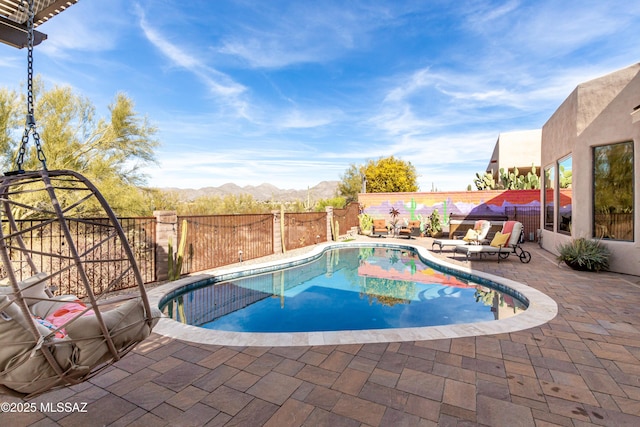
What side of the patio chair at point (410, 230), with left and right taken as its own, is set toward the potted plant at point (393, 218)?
right

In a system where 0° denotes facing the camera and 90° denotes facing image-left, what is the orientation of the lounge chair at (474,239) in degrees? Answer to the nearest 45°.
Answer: approximately 90°

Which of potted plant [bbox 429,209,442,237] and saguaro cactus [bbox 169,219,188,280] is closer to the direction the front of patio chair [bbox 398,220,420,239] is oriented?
the saguaro cactus

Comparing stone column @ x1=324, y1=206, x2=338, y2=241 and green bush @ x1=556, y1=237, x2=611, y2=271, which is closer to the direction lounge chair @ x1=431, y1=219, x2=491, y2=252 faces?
the stone column

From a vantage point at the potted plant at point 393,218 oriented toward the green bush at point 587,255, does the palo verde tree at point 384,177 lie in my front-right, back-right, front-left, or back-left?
back-left

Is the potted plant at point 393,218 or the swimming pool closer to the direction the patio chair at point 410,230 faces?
the swimming pool

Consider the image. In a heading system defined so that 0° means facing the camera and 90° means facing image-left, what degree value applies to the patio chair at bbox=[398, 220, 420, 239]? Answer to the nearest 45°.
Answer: approximately 45°

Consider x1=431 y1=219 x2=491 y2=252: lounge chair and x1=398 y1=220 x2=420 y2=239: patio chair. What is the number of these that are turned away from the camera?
0

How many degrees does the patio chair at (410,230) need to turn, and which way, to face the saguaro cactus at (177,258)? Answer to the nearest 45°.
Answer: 0° — it already faces it

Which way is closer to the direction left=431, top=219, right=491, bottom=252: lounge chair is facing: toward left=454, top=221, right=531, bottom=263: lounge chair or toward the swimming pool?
the swimming pool

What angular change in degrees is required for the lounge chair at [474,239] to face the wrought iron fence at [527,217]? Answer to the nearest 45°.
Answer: approximately 135° to its right
